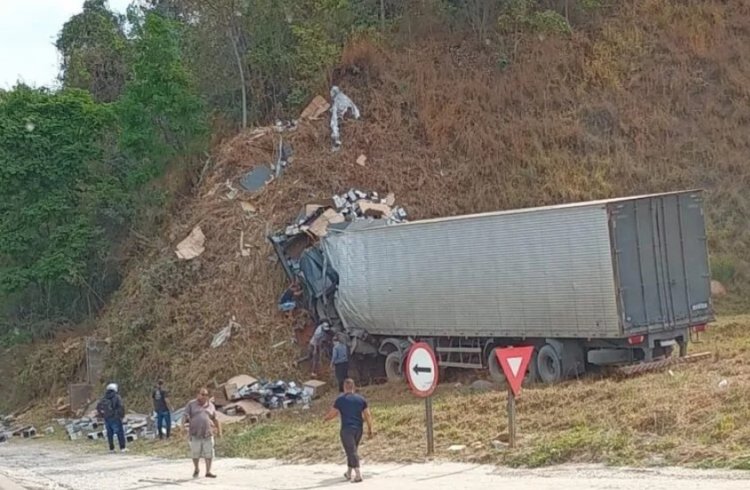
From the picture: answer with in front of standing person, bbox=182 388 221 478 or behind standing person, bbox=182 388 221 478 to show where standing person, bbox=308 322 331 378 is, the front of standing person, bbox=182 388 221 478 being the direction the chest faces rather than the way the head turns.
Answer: behind

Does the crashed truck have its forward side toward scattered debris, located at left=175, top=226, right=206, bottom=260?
yes

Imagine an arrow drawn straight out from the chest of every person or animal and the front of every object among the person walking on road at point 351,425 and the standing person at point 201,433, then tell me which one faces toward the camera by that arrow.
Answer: the standing person

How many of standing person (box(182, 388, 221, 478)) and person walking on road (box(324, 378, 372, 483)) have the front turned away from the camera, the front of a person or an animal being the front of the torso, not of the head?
1

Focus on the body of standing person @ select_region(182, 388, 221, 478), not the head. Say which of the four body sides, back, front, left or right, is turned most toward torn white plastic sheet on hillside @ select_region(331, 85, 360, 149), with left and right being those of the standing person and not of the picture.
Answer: back

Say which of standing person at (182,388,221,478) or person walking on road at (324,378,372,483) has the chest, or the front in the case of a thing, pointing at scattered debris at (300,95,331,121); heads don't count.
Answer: the person walking on road

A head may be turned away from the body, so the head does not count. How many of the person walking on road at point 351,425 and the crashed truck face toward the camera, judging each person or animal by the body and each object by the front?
0

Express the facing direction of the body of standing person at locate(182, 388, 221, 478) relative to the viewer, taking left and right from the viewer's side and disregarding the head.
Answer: facing the viewer

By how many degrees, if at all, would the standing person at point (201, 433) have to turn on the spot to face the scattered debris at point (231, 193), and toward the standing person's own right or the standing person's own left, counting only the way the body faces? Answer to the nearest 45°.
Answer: approximately 180°

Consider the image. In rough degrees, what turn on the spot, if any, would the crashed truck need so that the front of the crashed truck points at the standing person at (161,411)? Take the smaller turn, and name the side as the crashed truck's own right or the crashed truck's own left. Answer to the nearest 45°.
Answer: approximately 45° to the crashed truck's own left

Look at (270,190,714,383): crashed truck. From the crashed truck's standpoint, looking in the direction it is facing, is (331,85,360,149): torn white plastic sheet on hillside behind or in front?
in front

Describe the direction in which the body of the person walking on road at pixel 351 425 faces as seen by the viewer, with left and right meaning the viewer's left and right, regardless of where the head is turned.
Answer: facing away from the viewer

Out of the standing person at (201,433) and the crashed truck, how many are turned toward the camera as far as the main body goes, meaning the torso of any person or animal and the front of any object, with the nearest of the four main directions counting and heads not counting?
1

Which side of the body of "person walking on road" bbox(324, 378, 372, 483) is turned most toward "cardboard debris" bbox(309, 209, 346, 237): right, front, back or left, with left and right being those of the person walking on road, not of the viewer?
front

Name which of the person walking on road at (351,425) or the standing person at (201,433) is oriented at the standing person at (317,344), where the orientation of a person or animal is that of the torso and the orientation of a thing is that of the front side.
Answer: the person walking on road

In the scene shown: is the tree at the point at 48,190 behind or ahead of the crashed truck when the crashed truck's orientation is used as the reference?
ahead

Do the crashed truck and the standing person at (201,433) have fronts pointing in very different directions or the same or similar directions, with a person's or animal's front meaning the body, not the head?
very different directions

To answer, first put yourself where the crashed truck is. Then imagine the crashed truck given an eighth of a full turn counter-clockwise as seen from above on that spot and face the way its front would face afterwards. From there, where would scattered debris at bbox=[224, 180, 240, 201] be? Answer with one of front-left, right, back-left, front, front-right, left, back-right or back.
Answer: front-right

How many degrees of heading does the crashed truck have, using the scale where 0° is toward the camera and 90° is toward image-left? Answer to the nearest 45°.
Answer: approximately 135°
